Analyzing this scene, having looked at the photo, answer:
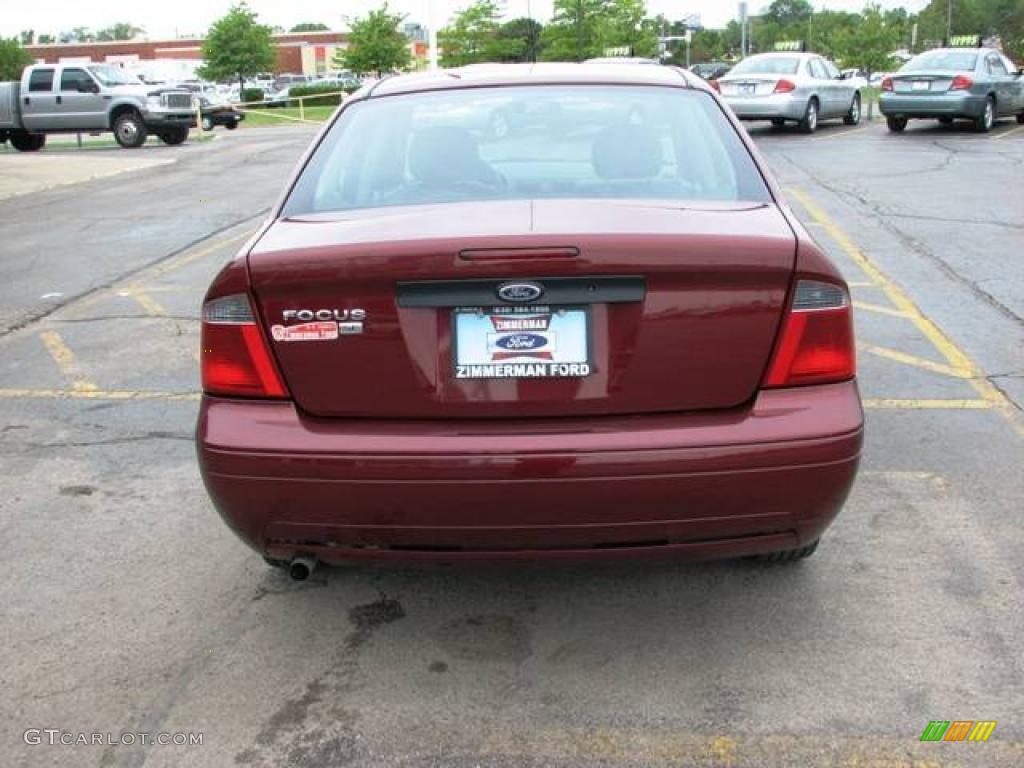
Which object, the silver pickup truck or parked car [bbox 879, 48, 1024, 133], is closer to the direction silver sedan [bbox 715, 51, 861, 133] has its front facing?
the parked car

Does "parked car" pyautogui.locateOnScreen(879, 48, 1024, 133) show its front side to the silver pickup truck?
no

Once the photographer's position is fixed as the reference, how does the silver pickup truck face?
facing the viewer and to the right of the viewer

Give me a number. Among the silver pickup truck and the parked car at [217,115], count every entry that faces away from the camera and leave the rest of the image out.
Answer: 0

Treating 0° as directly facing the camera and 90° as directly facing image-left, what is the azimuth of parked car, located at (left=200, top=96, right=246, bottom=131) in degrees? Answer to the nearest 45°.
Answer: approximately 315°

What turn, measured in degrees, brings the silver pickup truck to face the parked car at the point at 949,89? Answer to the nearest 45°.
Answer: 0° — it already faces it

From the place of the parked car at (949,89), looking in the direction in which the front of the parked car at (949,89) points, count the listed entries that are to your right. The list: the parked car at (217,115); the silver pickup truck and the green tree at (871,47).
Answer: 0

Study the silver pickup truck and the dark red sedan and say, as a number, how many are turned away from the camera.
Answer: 1

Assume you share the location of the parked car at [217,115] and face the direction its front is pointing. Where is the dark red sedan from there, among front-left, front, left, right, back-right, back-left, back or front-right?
front-right

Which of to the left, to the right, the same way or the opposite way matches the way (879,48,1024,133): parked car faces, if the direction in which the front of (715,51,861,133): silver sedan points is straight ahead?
the same way

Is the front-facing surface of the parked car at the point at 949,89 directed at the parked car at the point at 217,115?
no

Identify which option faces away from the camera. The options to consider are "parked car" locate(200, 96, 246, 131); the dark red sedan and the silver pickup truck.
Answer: the dark red sedan

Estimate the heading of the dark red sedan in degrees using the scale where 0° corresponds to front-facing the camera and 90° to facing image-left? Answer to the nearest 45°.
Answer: approximately 180°

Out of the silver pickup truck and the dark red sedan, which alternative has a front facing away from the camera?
the dark red sedan

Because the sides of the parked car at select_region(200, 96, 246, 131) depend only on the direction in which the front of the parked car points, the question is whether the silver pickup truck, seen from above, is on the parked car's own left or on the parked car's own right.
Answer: on the parked car's own right

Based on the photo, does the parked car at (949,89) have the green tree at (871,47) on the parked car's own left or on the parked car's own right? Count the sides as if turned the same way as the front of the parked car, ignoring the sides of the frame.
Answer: on the parked car's own left

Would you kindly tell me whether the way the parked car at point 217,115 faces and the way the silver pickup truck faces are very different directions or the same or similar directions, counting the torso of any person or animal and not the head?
same or similar directions

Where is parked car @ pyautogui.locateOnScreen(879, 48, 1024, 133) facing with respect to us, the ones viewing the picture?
facing away from the viewer and to the right of the viewer

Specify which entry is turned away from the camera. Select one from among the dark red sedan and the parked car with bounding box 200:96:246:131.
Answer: the dark red sedan
